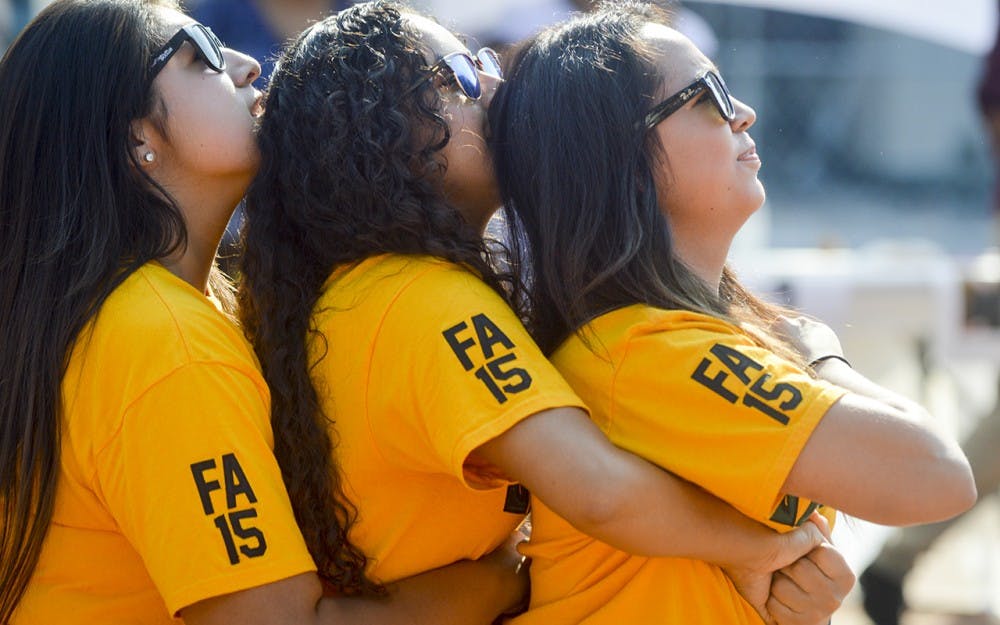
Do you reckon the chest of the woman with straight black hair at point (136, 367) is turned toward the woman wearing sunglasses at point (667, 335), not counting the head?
yes

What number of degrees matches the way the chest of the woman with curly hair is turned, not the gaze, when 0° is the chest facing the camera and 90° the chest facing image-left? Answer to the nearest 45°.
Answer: approximately 270°

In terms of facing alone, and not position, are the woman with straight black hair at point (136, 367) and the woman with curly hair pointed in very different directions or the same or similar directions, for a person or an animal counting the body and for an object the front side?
same or similar directions

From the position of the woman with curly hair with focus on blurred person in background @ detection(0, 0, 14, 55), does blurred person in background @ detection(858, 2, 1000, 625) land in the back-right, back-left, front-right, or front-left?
front-right

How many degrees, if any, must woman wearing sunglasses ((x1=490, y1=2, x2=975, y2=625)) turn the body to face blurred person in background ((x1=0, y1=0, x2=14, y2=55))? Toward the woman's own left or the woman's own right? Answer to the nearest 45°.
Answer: approximately 135° to the woman's own left

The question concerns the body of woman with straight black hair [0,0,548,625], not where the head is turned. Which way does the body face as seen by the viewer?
to the viewer's right

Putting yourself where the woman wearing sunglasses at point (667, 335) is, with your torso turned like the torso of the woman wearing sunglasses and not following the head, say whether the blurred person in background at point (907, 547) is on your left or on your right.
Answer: on your left

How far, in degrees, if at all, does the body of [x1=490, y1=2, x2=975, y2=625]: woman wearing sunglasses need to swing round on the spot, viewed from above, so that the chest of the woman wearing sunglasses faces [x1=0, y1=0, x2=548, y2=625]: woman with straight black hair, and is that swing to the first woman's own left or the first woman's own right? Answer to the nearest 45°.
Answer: approximately 180°

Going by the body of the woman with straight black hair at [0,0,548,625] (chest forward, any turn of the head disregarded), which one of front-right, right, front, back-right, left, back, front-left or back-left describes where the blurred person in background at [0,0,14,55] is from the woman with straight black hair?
left

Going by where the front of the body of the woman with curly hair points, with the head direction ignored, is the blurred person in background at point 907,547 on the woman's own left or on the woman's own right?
on the woman's own left

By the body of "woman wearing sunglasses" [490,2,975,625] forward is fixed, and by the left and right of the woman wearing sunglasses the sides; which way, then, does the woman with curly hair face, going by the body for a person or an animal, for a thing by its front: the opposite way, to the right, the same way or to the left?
the same way

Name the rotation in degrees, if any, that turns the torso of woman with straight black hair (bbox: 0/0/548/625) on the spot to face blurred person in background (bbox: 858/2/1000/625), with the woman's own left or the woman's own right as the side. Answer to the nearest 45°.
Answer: approximately 45° to the woman's own left

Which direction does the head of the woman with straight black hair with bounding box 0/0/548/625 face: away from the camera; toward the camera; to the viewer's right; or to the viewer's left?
to the viewer's right

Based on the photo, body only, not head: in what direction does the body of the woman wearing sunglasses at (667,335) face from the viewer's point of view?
to the viewer's right

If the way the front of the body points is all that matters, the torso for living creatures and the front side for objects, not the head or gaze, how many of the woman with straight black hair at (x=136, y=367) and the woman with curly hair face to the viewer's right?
2

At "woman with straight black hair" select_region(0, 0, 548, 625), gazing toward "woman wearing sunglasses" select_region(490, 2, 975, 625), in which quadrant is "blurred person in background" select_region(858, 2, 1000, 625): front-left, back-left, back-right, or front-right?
front-left
